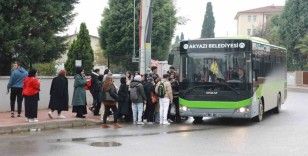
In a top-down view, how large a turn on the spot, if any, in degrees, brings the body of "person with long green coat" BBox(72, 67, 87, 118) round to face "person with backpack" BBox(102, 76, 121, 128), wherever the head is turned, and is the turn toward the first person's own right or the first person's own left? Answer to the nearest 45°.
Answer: approximately 45° to the first person's own right

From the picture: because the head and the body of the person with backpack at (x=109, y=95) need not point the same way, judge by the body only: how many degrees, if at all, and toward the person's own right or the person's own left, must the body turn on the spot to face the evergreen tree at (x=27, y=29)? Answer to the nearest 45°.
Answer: approximately 90° to the person's own left

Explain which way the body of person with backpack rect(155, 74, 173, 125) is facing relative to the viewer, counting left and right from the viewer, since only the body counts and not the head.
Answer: facing away from the viewer and to the right of the viewer
